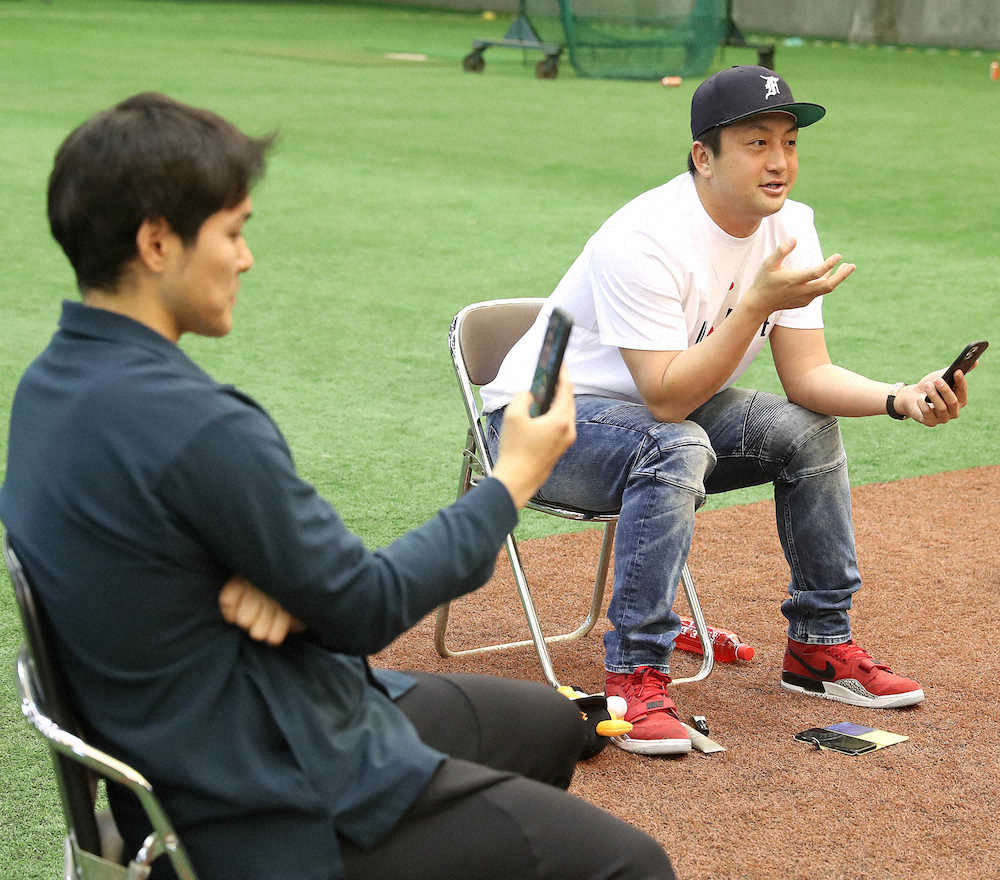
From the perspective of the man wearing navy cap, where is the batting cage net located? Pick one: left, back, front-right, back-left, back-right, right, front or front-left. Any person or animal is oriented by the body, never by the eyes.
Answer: back-left

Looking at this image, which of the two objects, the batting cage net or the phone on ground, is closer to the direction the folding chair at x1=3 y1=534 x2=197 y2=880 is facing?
the phone on ground

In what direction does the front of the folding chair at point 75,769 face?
to the viewer's right

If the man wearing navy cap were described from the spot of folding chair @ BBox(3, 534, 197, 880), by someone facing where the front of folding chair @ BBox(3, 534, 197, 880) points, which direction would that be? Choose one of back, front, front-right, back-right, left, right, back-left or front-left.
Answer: front-left

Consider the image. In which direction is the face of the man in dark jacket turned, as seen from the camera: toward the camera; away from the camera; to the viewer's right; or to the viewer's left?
to the viewer's right

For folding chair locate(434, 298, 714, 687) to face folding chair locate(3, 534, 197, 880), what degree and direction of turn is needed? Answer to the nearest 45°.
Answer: approximately 45° to its right

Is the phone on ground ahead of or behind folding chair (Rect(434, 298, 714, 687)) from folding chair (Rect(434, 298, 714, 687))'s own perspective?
ahead

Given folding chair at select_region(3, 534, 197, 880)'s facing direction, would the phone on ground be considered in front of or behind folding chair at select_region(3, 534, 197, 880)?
in front

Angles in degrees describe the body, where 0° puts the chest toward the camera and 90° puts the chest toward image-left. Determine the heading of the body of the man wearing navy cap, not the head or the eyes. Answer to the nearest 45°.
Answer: approximately 315°
